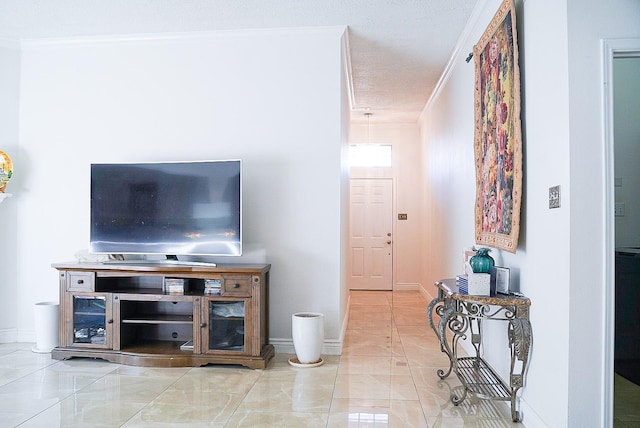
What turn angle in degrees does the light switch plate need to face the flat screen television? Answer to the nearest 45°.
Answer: approximately 45° to its right

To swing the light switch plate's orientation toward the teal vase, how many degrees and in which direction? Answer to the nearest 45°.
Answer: approximately 90° to its right

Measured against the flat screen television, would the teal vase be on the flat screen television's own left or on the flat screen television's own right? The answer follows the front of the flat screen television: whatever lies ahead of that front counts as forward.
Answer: on the flat screen television's own left

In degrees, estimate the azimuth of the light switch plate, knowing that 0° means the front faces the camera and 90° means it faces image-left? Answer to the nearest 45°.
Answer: approximately 45°

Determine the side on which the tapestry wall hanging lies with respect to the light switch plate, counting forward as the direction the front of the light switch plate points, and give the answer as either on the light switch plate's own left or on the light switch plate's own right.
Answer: on the light switch plate's own right

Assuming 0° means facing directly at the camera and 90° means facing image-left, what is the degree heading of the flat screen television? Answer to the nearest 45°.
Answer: approximately 0°

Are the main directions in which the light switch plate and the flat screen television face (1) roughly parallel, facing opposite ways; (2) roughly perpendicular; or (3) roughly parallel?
roughly perpendicular

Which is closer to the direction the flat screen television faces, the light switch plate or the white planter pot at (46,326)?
the light switch plate

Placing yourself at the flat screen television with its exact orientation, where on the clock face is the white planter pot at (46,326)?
The white planter pot is roughly at 4 o'clock from the flat screen television.
